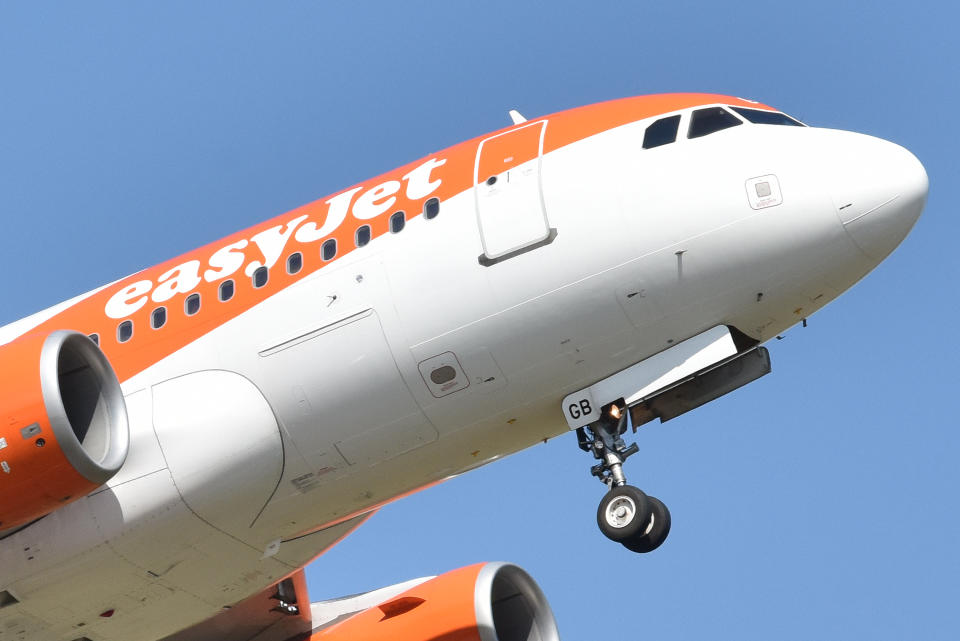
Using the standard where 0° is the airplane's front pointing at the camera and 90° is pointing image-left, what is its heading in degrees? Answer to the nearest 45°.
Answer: approximately 315°
